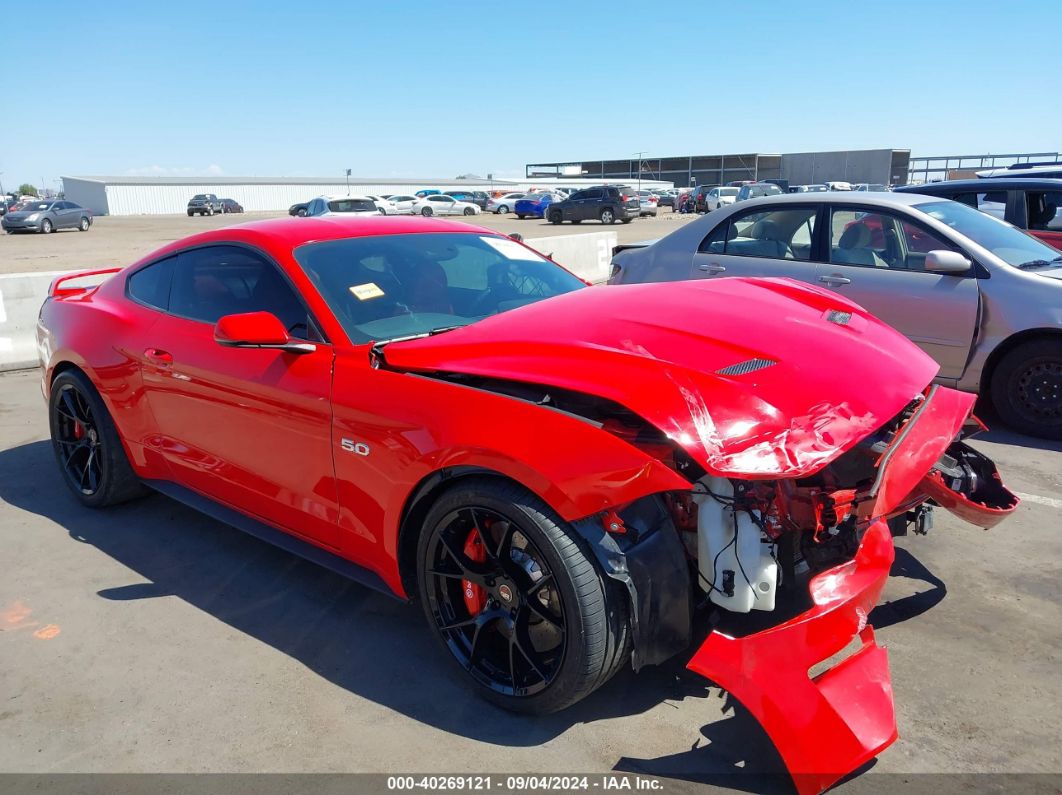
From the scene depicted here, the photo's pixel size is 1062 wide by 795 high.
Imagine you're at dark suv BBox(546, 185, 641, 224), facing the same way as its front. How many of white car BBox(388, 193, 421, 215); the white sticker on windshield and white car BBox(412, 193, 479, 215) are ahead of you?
2

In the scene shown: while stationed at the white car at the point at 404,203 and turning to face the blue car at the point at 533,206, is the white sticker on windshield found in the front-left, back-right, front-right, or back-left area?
front-right

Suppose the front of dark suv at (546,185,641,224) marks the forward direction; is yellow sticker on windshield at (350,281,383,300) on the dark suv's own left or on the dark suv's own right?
on the dark suv's own left

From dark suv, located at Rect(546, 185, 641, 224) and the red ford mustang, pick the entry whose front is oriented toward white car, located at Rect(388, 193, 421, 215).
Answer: the dark suv

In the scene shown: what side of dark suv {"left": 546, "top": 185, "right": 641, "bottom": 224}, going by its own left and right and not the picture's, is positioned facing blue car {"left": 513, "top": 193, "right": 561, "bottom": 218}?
front

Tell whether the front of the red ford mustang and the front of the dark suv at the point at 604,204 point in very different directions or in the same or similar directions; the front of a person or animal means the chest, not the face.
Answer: very different directions

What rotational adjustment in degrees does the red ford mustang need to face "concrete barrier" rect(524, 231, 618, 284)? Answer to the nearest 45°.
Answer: approximately 135° to its left

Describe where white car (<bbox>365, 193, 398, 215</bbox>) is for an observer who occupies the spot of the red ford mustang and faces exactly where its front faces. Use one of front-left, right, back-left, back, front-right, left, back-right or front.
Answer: back-left

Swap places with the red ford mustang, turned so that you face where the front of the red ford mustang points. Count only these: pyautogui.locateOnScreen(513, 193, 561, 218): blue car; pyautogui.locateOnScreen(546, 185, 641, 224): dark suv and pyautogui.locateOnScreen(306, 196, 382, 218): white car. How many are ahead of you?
0

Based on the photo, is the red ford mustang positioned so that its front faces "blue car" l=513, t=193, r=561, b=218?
no

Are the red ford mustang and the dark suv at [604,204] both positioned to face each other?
no

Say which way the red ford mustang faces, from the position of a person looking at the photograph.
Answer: facing the viewer and to the right of the viewer

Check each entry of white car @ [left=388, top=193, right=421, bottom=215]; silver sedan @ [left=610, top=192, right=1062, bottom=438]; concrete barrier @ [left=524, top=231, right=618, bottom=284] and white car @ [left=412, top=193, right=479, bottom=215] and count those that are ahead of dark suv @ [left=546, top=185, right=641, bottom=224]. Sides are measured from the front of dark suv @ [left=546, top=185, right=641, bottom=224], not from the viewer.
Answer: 2

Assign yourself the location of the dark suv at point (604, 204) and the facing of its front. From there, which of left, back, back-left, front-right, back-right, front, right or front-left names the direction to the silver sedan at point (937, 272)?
back-left

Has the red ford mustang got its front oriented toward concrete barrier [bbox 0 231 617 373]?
no

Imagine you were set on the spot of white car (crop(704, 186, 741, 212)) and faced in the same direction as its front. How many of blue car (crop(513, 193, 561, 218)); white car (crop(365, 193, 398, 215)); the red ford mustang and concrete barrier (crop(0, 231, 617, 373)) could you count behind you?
0

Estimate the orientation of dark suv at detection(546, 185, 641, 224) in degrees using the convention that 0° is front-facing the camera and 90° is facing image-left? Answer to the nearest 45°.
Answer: approximately 135°

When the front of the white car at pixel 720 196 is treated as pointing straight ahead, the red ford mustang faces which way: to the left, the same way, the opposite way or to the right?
to the left

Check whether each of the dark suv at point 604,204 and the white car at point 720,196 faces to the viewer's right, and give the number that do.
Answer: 0
